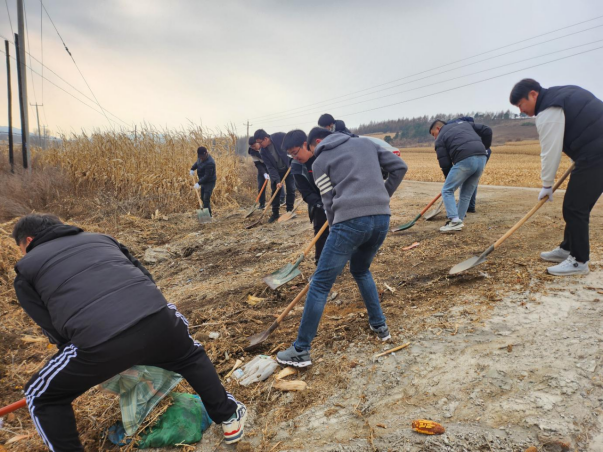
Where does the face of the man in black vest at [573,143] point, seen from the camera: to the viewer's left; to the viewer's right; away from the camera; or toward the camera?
to the viewer's left

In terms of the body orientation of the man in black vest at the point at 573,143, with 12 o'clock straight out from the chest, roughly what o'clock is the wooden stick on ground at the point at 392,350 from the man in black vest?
The wooden stick on ground is roughly at 10 o'clock from the man in black vest.

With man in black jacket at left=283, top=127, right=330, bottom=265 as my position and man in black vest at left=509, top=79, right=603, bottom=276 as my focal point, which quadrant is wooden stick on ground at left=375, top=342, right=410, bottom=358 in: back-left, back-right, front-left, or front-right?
front-right

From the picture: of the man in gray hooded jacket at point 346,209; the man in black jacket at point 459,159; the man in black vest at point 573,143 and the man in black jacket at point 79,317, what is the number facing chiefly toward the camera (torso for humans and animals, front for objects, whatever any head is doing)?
0

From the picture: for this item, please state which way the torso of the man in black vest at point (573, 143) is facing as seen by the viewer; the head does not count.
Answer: to the viewer's left

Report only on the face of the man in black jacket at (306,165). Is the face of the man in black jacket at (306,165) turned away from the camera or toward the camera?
toward the camera

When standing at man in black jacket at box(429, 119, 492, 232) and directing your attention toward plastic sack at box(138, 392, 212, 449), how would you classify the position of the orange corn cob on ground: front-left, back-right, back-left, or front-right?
front-left

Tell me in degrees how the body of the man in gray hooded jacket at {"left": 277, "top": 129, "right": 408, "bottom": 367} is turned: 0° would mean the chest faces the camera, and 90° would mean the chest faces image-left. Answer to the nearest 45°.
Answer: approximately 135°

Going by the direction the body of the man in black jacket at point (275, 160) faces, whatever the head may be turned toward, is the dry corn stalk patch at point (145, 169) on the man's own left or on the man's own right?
on the man's own right

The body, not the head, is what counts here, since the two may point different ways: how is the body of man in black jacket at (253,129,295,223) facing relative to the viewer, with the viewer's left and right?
facing the viewer and to the left of the viewer

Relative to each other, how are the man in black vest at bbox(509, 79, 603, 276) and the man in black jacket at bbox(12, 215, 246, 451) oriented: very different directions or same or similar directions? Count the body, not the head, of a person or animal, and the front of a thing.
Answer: same or similar directions

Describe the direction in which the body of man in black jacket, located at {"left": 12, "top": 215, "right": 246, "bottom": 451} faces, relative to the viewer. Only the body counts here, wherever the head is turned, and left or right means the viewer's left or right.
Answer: facing away from the viewer and to the left of the viewer

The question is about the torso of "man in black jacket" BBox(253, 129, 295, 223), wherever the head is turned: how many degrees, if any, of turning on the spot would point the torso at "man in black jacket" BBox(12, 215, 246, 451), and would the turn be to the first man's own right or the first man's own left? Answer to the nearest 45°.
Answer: approximately 45° to the first man's own left
